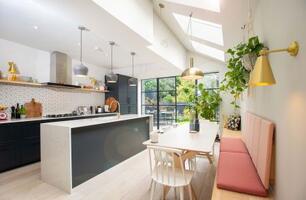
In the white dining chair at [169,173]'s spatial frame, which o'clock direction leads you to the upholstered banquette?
The upholstered banquette is roughly at 2 o'clock from the white dining chair.

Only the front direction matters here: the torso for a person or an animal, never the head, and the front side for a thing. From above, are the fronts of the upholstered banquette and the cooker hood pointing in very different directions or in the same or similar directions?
very different directions

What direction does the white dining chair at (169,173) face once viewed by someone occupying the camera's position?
facing away from the viewer and to the right of the viewer

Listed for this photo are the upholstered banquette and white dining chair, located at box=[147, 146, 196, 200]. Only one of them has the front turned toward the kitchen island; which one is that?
the upholstered banquette

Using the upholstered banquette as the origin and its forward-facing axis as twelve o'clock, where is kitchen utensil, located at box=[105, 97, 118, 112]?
The kitchen utensil is roughly at 1 o'clock from the upholstered banquette.

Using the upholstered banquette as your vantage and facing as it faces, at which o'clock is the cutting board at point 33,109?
The cutting board is roughly at 12 o'clock from the upholstered banquette.

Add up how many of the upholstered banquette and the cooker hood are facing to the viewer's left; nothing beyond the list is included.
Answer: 1

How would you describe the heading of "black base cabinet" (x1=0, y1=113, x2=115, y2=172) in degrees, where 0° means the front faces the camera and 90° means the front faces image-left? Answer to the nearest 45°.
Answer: approximately 315°

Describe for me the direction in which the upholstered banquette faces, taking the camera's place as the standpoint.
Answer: facing to the left of the viewer
